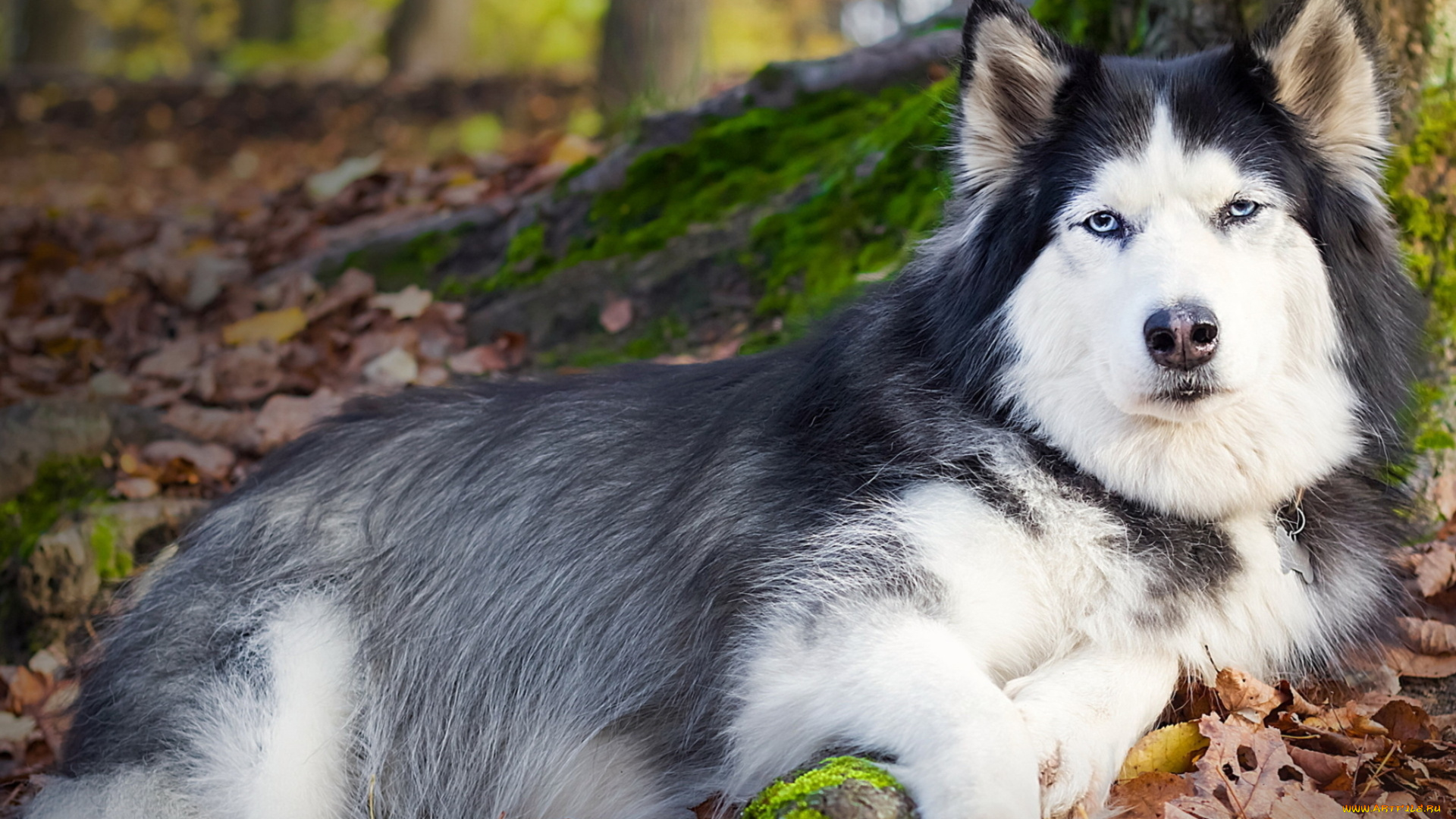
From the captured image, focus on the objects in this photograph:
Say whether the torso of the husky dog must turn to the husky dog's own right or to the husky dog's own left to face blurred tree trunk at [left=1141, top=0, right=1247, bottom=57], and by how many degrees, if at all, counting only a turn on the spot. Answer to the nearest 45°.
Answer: approximately 90° to the husky dog's own left

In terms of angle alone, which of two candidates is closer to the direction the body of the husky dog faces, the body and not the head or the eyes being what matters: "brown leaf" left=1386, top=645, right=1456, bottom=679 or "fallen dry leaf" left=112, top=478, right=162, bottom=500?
the brown leaf

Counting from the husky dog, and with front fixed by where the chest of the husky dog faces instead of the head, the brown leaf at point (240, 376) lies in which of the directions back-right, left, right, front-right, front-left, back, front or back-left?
back

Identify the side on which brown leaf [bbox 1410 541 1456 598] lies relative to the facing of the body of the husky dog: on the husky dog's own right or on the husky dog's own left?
on the husky dog's own left

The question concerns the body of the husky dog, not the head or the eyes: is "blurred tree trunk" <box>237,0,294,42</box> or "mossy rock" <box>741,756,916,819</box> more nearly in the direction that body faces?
the mossy rock

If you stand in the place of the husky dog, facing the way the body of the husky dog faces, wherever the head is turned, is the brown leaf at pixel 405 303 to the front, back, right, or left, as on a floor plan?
back

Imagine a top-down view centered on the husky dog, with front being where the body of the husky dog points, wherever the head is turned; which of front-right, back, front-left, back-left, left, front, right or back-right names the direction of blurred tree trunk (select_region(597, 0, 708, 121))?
back-left

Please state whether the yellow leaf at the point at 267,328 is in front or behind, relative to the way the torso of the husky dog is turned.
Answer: behind

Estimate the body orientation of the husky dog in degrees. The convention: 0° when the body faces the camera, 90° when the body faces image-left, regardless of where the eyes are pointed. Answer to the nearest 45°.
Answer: approximately 315°

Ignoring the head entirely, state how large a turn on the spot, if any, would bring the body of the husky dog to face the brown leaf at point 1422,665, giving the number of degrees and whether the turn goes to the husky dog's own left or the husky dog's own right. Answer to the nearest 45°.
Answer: approximately 45° to the husky dog's own left

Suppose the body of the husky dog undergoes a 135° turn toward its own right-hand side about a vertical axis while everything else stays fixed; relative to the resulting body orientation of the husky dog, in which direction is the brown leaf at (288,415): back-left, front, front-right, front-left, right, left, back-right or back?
front-right

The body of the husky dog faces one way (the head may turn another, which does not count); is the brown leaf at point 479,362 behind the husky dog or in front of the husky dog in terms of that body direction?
behind

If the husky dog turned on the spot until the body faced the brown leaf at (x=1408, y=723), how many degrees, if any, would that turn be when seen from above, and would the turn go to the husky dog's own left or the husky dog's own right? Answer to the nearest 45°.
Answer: approximately 45° to the husky dog's own left
